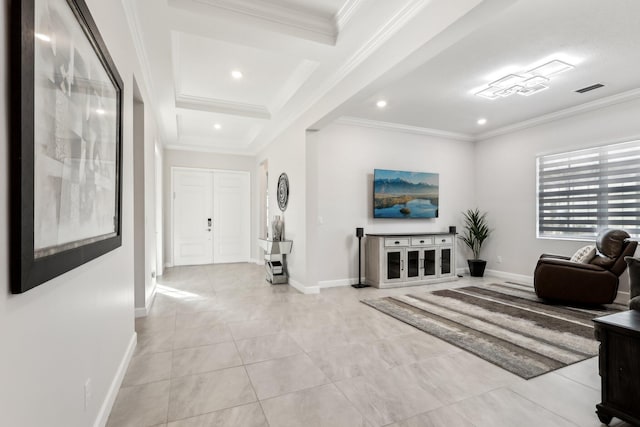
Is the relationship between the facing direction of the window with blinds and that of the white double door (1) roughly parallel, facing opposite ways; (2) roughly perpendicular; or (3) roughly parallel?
roughly perpendicular

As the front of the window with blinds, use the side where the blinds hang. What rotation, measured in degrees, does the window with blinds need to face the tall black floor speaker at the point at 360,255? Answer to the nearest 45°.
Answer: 0° — it already faces it

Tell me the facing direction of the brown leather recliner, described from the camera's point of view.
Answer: facing to the left of the viewer

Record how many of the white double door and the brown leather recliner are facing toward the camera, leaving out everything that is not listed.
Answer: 1

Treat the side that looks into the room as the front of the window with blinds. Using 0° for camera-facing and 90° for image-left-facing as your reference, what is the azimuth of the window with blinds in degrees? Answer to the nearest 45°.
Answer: approximately 45°

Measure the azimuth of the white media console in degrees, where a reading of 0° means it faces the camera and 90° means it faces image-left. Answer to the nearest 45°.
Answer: approximately 315°

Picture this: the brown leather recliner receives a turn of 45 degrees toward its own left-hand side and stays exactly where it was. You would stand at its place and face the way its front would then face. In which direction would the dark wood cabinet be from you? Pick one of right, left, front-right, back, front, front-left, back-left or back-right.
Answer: front-left

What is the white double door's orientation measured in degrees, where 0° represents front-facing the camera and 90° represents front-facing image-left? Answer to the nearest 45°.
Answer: approximately 0°
